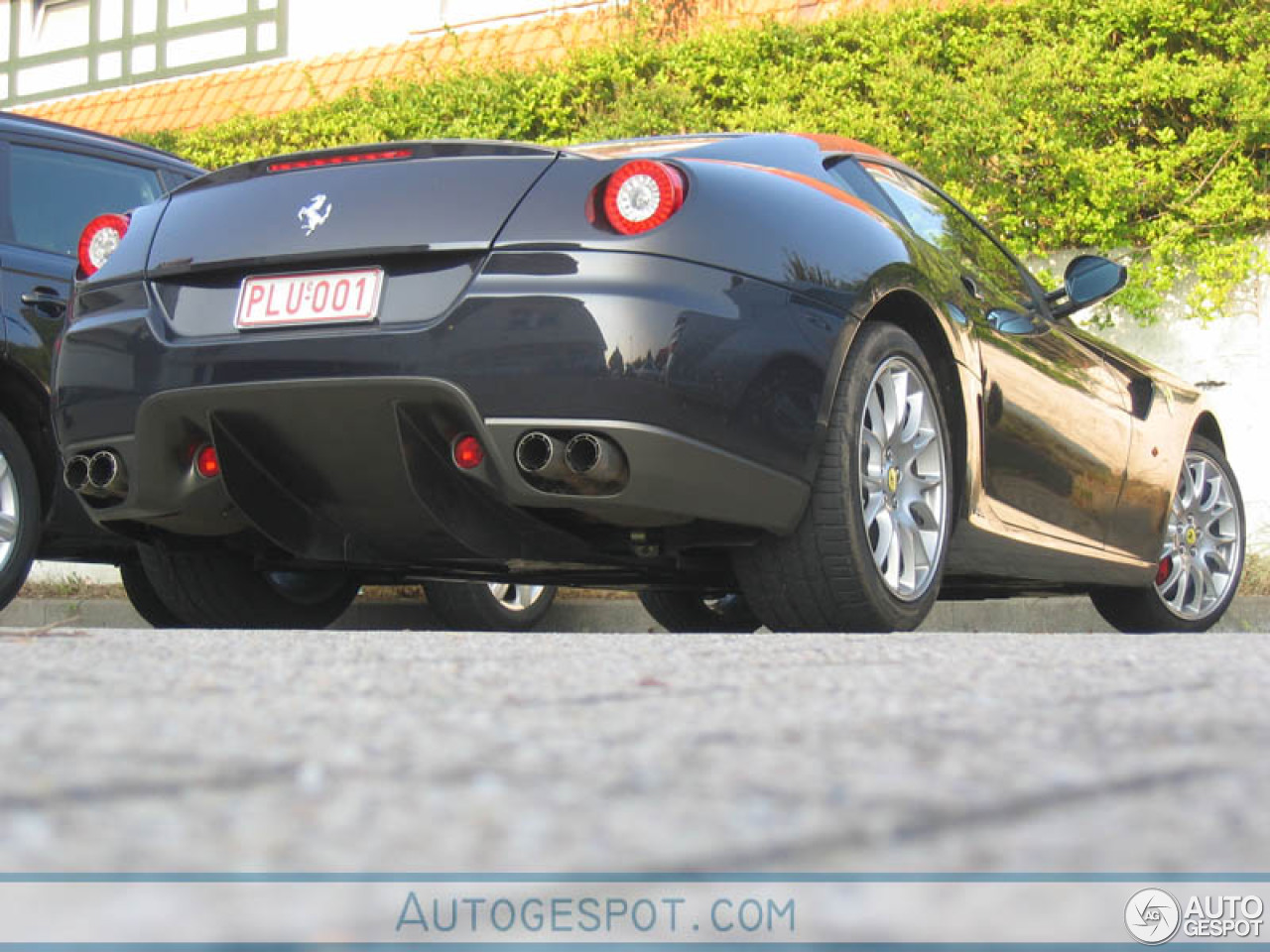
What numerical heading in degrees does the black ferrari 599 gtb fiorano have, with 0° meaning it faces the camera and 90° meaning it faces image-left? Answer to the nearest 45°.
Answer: approximately 225°

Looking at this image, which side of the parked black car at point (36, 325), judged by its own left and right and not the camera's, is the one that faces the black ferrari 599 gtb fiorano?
right

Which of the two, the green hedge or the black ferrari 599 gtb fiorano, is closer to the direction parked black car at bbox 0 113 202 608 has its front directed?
the green hedge

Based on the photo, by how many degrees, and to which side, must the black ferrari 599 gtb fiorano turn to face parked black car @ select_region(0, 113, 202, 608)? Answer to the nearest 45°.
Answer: approximately 90° to its left

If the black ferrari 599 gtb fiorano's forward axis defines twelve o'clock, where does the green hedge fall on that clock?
The green hedge is roughly at 11 o'clock from the black ferrari 599 gtb fiorano.

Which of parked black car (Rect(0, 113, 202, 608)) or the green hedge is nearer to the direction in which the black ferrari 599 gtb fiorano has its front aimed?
the green hedge

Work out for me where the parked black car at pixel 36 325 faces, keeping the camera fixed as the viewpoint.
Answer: facing away from the viewer and to the right of the viewer
